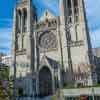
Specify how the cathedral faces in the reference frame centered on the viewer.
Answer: facing the viewer
